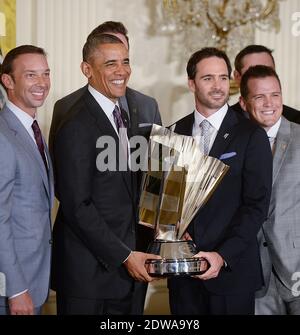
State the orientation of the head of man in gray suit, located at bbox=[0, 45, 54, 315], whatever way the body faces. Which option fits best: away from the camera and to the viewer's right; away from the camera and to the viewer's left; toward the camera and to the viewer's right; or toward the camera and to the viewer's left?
toward the camera and to the viewer's right

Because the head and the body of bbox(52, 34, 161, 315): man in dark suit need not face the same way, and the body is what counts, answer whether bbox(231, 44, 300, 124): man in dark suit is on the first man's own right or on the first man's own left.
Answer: on the first man's own left

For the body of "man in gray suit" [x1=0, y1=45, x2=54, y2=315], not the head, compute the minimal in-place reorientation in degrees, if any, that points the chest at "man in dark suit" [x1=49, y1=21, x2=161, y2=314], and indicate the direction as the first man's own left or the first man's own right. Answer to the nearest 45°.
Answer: approximately 90° to the first man's own left

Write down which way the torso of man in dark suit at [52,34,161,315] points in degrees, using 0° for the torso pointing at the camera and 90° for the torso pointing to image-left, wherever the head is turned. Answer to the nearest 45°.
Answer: approximately 315°

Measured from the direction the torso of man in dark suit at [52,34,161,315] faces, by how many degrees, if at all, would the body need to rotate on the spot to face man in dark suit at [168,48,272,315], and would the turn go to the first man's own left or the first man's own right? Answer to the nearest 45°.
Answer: approximately 45° to the first man's own left

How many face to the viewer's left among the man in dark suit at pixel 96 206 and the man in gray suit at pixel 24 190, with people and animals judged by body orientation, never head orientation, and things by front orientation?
0

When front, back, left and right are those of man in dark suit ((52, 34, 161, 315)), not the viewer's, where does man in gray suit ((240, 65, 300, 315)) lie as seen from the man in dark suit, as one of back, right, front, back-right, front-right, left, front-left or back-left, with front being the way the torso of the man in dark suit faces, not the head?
front-left

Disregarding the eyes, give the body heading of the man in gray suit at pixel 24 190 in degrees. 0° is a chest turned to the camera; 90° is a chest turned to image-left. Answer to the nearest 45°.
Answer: approximately 315°
